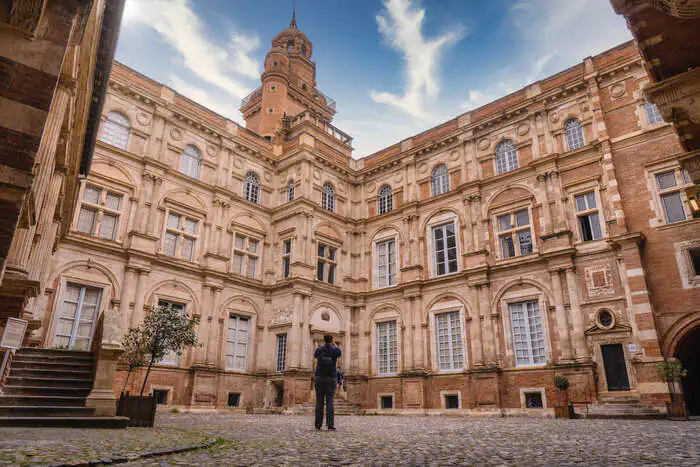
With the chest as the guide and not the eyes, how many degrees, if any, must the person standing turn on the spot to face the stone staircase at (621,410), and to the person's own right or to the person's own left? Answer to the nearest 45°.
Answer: approximately 45° to the person's own right

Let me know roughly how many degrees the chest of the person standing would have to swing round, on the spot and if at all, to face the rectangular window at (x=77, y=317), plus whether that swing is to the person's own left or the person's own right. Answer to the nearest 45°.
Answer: approximately 45° to the person's own left

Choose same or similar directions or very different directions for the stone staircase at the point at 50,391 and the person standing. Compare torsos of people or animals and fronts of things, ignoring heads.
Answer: very different directions

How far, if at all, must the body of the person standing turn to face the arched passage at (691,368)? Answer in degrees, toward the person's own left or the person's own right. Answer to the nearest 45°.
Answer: approximately 45° to the person's own right

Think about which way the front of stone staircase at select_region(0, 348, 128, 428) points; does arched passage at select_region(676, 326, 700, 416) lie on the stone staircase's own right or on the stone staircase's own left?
on the stone staircase's own left

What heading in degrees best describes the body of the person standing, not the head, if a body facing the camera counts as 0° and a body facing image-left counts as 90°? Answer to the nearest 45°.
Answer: approximately 180°

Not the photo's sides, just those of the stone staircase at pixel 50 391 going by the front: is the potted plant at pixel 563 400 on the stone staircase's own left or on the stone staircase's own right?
on the stone staircase's own left

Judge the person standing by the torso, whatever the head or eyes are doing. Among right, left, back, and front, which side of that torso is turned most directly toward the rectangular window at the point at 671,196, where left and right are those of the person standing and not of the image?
right
